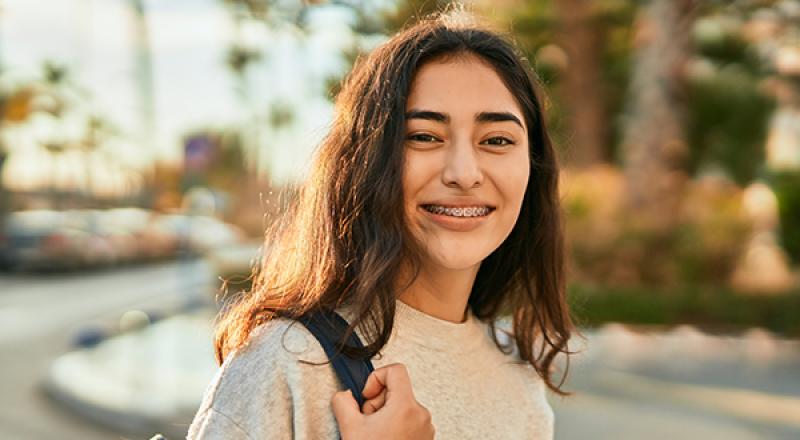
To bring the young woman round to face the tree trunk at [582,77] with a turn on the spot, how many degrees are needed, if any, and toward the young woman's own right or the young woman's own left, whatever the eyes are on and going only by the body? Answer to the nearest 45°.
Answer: approximately 135° to the young woman's own left

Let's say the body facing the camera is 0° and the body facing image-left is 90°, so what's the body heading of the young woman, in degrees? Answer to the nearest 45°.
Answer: approximately 315°
